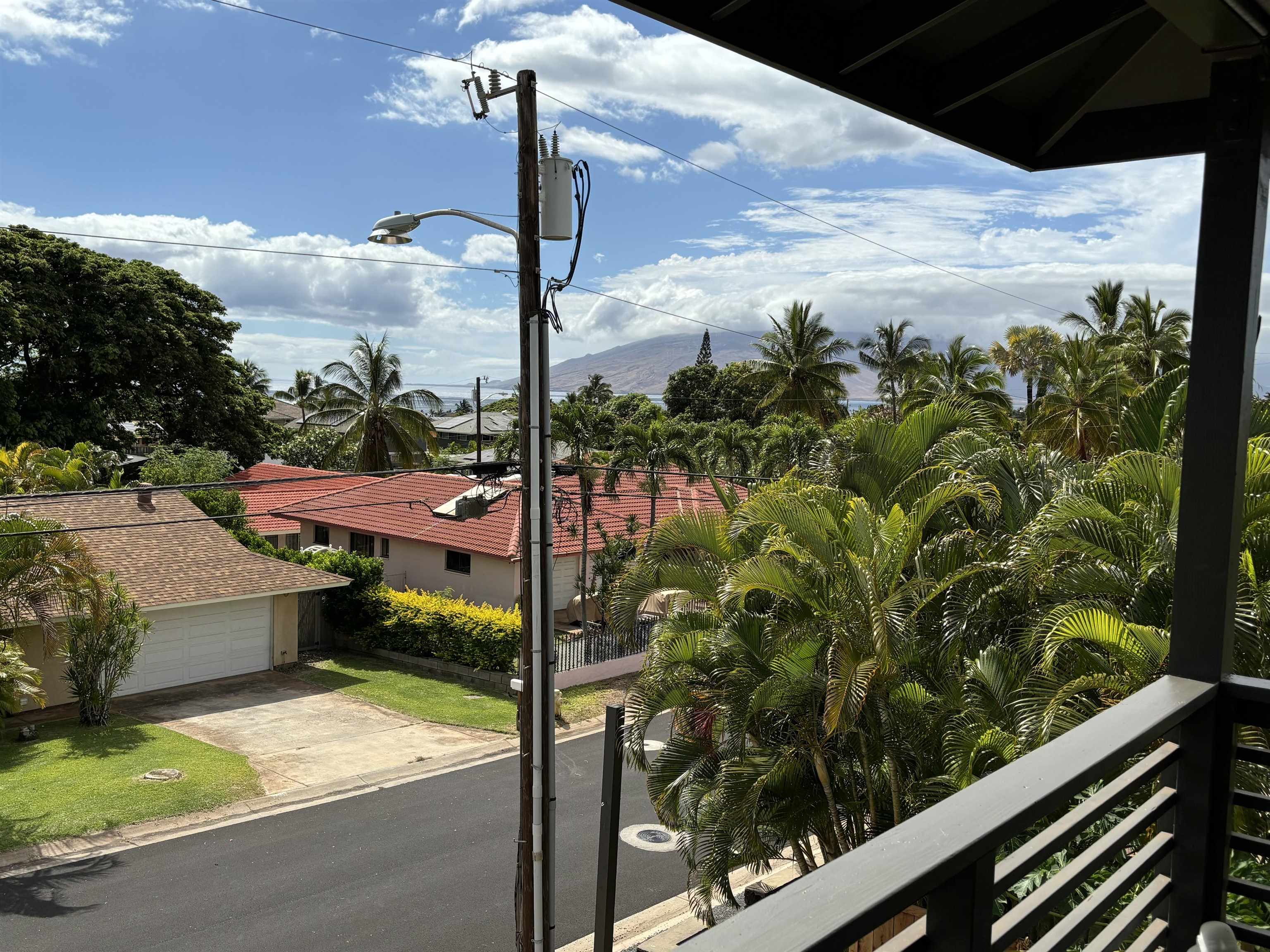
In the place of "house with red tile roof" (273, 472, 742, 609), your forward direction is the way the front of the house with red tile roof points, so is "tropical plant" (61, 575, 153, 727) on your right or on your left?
on your right

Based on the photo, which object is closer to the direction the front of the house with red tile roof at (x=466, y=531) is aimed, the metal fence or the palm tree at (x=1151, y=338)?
the metal fence

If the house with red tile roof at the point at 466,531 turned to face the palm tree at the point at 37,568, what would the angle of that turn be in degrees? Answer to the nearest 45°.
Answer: approximately 90° to its right

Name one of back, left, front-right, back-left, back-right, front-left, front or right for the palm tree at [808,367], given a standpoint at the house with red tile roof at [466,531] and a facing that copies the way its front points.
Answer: left

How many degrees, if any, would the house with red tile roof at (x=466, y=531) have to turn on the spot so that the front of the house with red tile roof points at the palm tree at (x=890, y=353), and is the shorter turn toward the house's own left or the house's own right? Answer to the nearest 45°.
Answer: approximately 90° to the house's own left

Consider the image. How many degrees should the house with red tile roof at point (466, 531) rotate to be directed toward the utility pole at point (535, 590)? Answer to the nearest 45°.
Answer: approximately 45° to its right

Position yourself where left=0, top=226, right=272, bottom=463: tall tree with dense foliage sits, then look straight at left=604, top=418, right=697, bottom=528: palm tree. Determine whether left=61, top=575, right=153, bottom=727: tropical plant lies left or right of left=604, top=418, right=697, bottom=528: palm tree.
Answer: right

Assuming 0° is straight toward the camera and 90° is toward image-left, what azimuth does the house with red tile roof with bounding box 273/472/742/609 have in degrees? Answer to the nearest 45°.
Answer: approximately 315°

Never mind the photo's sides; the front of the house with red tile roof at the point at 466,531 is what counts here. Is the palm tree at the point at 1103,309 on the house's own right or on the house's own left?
on the house's own left

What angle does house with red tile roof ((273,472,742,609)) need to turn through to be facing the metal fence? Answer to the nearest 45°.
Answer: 0° — it already faces it

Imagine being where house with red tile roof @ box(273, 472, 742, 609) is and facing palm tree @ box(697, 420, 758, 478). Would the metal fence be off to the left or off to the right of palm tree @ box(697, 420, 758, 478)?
right
